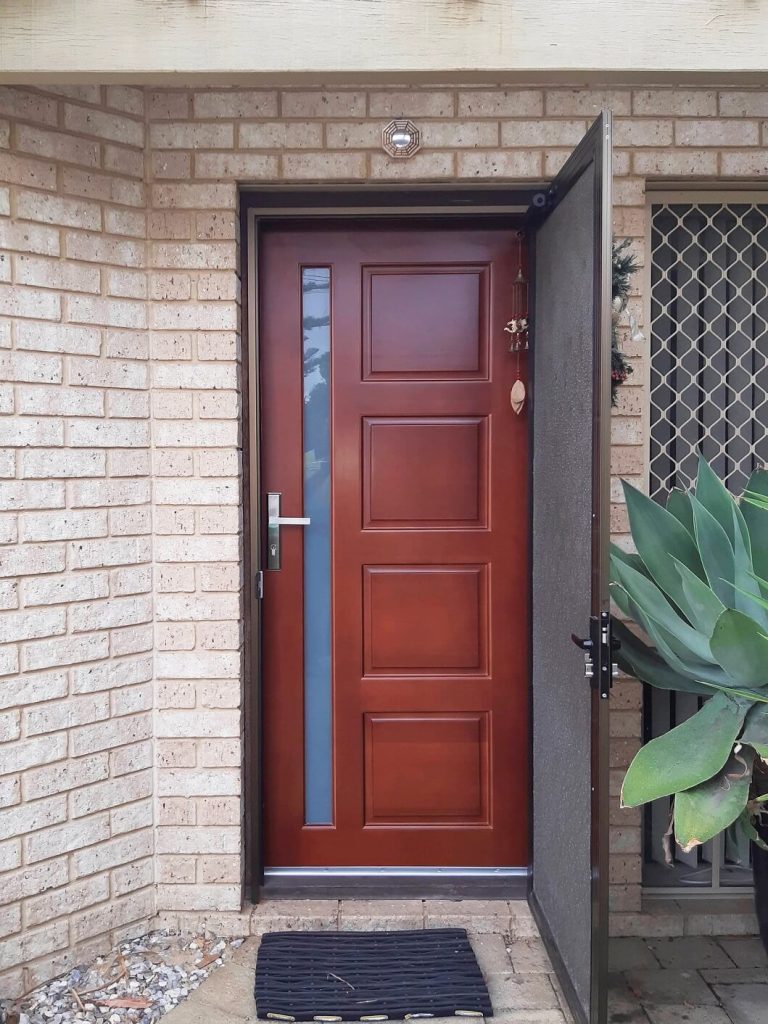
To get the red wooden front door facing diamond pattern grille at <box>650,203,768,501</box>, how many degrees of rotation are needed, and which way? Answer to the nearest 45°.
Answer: approximately 90° to its left

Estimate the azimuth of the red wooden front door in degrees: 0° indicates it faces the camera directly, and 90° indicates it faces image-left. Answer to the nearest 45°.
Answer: approximately 0°

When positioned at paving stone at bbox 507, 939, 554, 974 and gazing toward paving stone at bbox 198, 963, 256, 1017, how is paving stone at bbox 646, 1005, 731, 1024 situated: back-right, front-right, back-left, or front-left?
back-left
